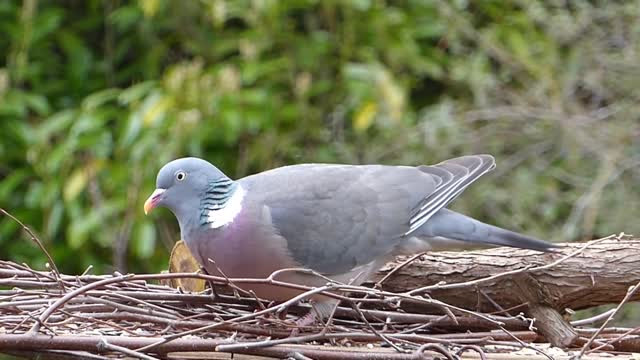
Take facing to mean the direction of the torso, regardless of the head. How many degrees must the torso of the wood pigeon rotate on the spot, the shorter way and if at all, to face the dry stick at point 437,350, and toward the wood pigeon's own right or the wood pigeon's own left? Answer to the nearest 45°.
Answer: approximately 90° to the wood pigeon's own left

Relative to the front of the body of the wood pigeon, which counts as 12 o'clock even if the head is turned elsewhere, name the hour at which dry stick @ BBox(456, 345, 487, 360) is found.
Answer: The dry stick is roughly at 8 o'clock from the wood pigeon.

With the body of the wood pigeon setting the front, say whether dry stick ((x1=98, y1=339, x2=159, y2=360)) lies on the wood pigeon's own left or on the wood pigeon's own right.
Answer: on the wood pigeon's own left

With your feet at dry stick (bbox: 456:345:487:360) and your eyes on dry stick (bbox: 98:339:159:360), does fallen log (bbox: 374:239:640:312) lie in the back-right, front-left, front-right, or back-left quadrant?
back-right

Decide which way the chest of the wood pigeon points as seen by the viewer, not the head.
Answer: to the viewer's left

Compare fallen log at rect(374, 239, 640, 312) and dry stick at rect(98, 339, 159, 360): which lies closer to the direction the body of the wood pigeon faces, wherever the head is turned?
the dry stick
